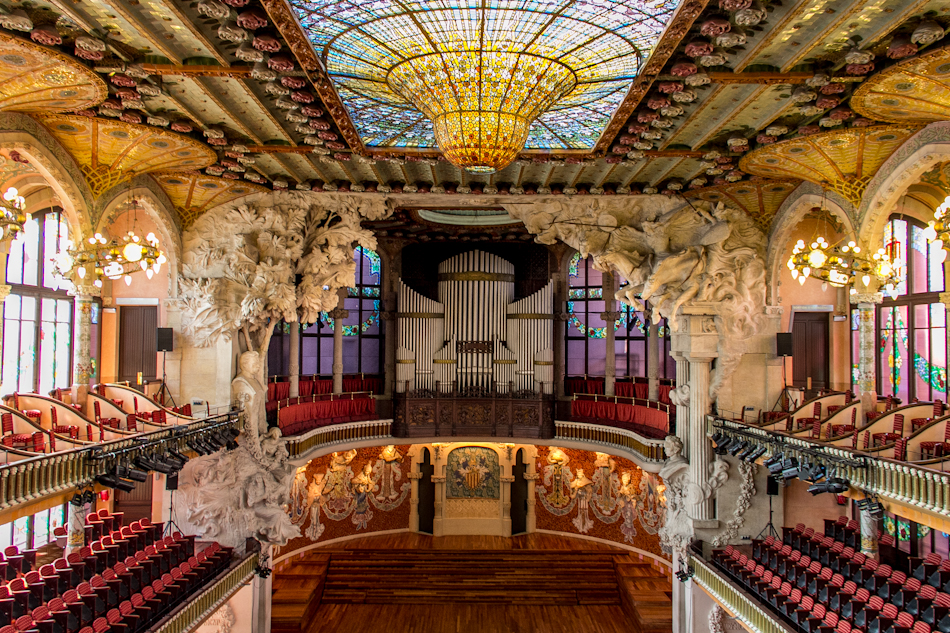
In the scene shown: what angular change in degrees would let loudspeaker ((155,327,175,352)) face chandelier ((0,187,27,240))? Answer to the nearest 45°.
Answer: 0° — it already faces it

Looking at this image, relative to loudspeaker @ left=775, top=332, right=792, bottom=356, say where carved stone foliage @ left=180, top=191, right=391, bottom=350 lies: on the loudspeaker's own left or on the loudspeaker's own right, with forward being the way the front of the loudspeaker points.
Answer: on the loudspeaker's own right

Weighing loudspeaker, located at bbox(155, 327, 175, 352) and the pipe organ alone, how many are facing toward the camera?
2

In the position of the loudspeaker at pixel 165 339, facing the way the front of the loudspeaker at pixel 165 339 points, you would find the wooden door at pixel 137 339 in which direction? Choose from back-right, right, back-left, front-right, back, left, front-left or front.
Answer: back-right

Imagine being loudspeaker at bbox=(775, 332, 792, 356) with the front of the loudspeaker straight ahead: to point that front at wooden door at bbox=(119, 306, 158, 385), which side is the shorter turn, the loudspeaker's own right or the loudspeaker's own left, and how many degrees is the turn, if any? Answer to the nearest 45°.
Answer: approximately 90° to the loudspeaker's own right

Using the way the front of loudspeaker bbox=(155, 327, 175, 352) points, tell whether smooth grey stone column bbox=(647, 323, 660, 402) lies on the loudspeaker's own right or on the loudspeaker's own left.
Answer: on the loudspeaker's own left

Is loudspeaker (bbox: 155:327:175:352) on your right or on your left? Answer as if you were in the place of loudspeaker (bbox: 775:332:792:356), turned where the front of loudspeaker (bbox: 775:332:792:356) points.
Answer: on your right

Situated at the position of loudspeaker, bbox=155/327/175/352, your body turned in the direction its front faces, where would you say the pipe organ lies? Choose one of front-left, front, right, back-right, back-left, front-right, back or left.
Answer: back-left

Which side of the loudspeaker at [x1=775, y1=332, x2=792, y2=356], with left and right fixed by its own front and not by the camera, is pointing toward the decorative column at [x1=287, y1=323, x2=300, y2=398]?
right

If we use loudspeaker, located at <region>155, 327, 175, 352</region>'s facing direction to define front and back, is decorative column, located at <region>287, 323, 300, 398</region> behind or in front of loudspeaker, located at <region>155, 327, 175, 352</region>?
behind

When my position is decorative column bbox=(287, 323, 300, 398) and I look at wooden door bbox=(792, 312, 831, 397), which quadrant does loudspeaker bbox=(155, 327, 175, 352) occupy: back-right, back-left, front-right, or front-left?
back-right

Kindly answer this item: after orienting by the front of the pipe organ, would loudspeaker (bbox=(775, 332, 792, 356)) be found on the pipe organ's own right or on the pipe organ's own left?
on the pipe organ's own left
